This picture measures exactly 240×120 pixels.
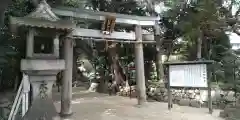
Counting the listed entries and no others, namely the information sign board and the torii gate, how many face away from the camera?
0

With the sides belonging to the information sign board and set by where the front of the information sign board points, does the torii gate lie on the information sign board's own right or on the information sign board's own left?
on the information sign board's own right

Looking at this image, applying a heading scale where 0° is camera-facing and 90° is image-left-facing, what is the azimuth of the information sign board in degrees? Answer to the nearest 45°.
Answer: approximately 0°

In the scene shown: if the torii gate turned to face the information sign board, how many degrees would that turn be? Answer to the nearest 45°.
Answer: approximately 45° to its left

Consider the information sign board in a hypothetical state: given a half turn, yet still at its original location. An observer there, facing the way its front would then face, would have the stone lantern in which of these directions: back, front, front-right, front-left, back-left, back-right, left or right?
back-left
